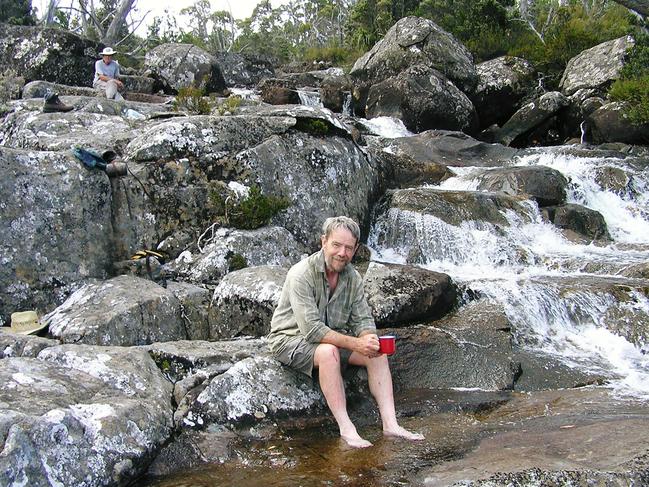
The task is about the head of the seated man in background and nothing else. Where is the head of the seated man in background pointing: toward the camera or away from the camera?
toward the camera

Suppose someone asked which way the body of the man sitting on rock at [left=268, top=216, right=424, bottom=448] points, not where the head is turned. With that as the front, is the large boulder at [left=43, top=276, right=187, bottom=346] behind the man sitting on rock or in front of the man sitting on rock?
behind

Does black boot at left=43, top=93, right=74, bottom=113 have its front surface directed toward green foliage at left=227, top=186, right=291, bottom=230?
no

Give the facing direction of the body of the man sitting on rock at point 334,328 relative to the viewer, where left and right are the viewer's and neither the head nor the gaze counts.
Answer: facing the viewer and to the right of the viewer

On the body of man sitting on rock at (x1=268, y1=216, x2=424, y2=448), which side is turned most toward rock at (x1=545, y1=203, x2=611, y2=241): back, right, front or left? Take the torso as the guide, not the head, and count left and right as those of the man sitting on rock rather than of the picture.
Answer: left

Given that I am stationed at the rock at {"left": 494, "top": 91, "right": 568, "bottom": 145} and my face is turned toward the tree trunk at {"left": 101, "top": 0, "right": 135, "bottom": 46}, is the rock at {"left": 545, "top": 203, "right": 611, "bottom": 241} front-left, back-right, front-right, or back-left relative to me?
back-left
